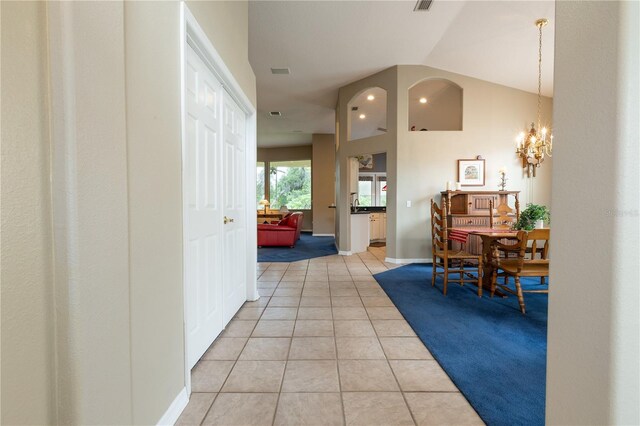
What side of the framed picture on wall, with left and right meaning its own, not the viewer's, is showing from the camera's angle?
front

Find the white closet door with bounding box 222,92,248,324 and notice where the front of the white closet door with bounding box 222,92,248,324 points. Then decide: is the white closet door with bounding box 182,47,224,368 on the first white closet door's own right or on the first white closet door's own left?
on the first white closet door's own right

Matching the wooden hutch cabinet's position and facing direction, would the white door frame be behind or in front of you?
in front

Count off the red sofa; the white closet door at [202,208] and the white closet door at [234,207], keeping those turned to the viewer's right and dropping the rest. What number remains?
2

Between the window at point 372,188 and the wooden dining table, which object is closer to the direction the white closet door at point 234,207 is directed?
the wooden dining table

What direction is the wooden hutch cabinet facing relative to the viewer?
toward the camera

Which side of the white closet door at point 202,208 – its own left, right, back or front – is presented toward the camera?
right

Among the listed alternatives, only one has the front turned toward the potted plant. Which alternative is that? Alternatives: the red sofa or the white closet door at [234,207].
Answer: the white closet door

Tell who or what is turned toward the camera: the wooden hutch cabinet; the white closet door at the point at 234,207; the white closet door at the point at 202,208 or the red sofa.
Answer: the wooden hutch cabinet
